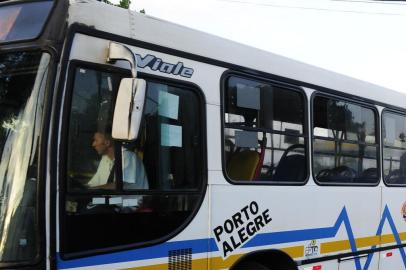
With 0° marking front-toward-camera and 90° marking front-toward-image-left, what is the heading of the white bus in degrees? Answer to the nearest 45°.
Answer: approximately 45°
